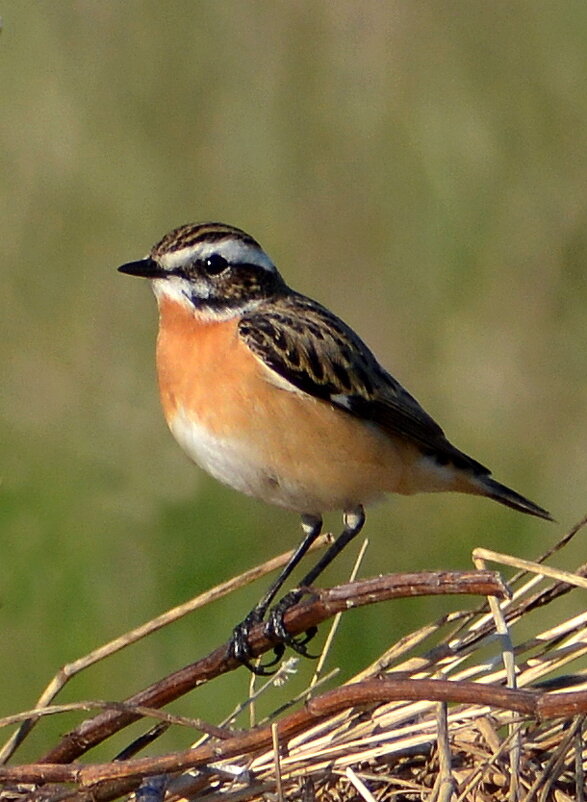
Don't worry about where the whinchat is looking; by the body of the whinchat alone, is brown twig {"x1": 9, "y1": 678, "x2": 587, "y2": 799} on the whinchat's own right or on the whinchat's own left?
on the whinchat's own left

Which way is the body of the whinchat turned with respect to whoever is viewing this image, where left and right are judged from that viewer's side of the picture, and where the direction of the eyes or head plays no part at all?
facing to the left of the viewer
